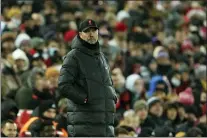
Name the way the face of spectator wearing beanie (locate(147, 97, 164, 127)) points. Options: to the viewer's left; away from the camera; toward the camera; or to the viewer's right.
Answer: toward the camera

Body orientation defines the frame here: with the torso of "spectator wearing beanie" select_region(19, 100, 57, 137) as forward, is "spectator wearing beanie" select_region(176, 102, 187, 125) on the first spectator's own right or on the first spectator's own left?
on the first spectator's own left

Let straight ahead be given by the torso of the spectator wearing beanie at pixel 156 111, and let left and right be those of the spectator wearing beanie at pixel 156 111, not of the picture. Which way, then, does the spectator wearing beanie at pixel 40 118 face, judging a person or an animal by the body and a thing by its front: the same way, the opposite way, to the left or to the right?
the same way

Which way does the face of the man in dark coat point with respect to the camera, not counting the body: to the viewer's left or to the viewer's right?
to the viewer's right

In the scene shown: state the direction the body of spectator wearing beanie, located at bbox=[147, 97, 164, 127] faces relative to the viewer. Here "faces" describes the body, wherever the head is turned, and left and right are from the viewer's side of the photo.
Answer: facing the viewer and to the right of the viewer

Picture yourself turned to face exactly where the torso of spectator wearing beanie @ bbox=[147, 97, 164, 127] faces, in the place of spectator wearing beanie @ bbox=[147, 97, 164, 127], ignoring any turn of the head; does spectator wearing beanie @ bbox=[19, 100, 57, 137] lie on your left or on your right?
on your right

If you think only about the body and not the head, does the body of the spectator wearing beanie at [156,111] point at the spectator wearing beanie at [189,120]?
no

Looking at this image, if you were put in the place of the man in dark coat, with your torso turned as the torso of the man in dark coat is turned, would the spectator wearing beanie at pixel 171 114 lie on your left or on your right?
on your left

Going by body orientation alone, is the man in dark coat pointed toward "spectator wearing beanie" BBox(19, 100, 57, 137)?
no

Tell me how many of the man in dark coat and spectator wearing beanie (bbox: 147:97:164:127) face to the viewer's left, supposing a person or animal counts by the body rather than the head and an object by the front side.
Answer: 0

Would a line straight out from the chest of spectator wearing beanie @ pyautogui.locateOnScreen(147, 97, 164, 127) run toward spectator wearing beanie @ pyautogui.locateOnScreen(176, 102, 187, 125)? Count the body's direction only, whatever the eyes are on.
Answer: no

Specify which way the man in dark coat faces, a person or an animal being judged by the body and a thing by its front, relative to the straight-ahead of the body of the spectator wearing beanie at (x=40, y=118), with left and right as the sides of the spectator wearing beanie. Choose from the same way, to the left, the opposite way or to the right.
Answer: the same way

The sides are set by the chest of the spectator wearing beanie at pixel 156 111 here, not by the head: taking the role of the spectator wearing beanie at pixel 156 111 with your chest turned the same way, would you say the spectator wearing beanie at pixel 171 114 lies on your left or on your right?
on your left

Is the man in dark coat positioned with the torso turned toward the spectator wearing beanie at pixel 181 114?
no

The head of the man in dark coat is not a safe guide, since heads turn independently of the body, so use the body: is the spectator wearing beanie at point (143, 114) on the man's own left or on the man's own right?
on the man's own left
